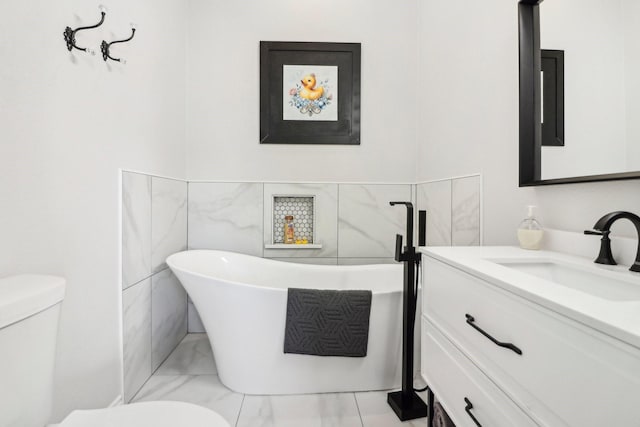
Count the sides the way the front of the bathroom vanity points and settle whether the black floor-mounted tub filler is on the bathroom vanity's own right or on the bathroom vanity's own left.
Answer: on the bathroom vanity's own right

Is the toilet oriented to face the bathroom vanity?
yes

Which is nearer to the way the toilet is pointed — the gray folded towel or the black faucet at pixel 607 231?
the black faucet

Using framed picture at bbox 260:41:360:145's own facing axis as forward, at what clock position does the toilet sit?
The toilet is roughly at 1 o'clock from the framed picture.

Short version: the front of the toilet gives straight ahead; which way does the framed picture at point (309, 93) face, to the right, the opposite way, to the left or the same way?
to the right

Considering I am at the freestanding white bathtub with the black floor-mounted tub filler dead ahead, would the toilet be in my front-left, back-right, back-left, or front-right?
back-right

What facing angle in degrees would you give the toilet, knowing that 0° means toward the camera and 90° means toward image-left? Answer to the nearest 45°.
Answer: approximately 315°

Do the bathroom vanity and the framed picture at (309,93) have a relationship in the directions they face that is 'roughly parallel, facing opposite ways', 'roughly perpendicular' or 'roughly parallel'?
roughly perpendicular

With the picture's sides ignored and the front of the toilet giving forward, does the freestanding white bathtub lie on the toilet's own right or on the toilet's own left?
on the toilet's own left

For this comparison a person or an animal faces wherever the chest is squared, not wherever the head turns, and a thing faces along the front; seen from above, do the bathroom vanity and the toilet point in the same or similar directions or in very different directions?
very different directions
